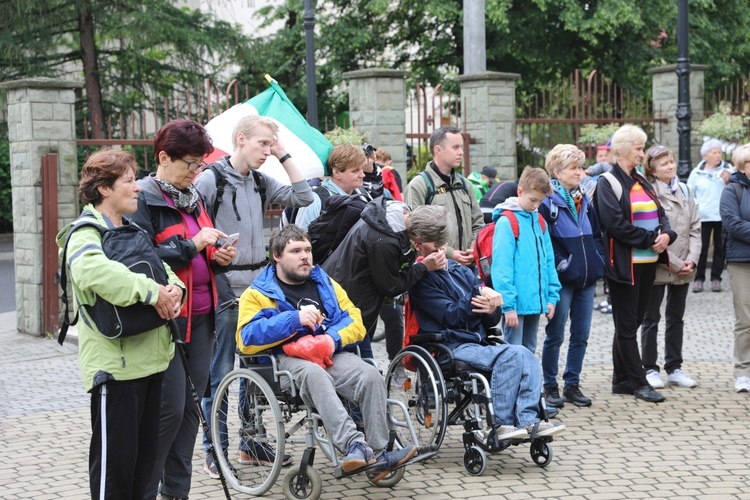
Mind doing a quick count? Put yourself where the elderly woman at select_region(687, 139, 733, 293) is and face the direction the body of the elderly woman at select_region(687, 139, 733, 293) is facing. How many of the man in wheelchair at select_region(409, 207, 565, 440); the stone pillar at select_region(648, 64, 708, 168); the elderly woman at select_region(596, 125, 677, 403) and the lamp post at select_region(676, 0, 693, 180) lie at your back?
2

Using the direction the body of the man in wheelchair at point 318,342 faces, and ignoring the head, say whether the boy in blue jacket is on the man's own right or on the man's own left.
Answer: on the man's own left

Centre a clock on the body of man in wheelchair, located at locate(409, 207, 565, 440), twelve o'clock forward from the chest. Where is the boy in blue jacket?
The boy in blue jacket is roughly at 8 o'clock from the man in wheelchair.

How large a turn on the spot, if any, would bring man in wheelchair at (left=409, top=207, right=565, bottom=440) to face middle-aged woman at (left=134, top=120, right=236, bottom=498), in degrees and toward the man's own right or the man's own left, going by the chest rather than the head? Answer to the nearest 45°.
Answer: approximately 90° to the man's own right

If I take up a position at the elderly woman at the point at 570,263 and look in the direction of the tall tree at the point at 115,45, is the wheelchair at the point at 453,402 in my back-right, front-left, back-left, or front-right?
back-left

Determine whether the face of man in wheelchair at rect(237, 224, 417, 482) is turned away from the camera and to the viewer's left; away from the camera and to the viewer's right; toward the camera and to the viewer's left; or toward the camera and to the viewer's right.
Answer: toward the camera and to the viewer's right

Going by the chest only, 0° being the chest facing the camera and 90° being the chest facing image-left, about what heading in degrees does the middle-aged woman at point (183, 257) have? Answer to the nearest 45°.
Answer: approximately 315°

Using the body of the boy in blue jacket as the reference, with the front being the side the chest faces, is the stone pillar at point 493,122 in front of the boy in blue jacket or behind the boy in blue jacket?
behind
